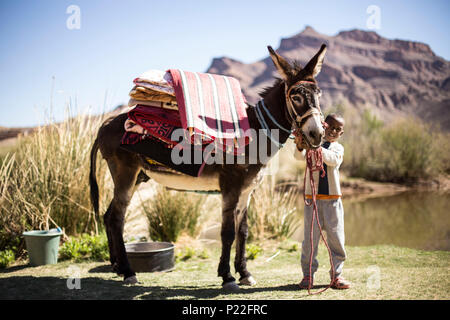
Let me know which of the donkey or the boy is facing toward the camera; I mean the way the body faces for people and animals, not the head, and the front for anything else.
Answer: the boy

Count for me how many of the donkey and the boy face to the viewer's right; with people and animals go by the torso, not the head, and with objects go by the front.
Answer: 1

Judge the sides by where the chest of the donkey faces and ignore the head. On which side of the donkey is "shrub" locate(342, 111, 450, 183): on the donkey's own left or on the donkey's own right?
on the donkey's own left

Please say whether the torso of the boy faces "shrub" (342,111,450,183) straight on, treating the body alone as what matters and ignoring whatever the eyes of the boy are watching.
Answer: no

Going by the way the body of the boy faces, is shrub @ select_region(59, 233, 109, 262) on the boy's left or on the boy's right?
on the boy's right

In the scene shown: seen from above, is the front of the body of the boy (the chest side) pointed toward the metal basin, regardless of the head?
no

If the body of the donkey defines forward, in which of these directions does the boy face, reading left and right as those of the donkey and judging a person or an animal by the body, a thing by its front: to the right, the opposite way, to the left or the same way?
to the right

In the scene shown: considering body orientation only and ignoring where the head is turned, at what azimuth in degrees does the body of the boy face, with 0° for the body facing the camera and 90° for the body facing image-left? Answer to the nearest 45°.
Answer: approximately 0°

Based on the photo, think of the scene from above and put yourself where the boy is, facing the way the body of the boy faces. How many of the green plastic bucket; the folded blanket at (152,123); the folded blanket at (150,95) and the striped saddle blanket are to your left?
0

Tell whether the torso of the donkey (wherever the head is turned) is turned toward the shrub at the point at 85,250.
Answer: no

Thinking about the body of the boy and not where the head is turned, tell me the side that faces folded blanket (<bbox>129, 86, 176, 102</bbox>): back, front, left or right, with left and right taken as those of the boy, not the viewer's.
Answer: right

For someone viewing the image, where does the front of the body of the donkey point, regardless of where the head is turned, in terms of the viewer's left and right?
facing to the right of the viewer
